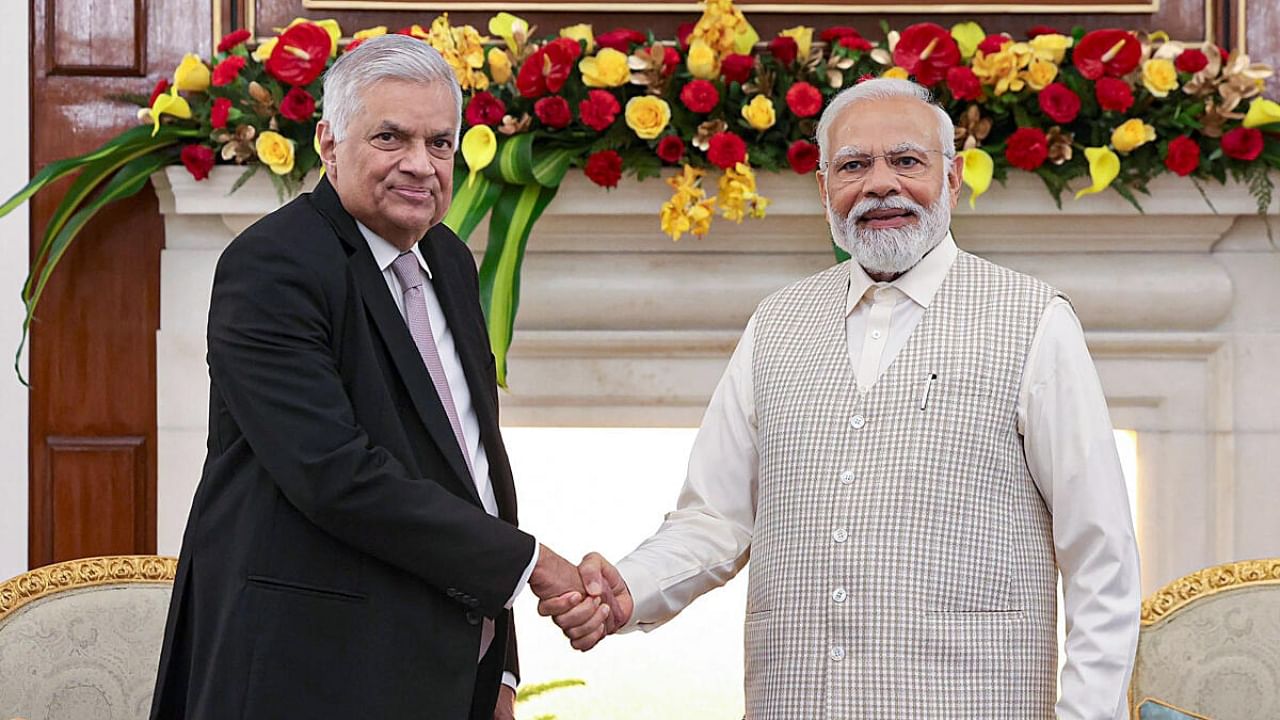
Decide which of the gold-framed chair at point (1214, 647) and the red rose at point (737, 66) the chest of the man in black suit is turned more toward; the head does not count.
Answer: the gold-framed chair

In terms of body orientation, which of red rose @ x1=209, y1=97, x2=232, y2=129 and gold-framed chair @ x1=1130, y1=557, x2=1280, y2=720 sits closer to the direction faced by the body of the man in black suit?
the gold-framed chair

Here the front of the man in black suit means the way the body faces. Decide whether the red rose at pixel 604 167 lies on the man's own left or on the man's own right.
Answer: on the man's own left

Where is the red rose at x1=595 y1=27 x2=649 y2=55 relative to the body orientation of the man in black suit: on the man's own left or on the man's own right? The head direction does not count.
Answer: on the man's own left

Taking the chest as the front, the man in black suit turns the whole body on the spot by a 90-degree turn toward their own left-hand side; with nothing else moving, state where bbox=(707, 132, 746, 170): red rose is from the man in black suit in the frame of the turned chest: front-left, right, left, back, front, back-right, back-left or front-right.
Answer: front

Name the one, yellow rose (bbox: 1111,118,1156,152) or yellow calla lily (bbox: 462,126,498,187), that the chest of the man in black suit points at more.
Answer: the yellow rose

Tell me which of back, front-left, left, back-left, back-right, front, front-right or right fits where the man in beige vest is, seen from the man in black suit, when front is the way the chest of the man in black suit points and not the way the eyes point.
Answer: front-left

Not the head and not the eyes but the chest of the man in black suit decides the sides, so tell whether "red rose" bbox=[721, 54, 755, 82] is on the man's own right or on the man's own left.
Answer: on the man's own left

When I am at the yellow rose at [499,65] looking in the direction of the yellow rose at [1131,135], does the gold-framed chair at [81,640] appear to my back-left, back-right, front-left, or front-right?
back-right

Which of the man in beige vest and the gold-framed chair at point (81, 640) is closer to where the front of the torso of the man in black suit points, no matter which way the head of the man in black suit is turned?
the man in beige vest

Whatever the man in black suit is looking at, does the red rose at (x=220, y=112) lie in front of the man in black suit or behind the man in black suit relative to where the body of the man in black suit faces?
behind

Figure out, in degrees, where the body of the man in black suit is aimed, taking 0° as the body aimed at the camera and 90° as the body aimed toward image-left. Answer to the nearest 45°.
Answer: approximately 315°
